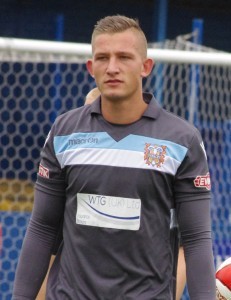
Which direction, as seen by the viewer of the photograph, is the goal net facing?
facing the viewer

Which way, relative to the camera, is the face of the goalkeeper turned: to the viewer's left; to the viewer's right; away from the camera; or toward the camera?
toward the camera

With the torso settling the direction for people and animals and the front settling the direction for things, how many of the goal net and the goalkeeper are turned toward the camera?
2

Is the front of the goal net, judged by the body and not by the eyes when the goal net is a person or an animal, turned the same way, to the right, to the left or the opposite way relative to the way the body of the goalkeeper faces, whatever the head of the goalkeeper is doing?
the same way

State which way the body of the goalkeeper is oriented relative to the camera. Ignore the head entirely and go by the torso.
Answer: toward the camera

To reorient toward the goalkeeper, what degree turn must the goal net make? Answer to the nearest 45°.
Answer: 0° — it already faces them

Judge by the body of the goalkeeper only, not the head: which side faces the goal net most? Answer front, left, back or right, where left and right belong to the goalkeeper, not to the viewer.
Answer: back
